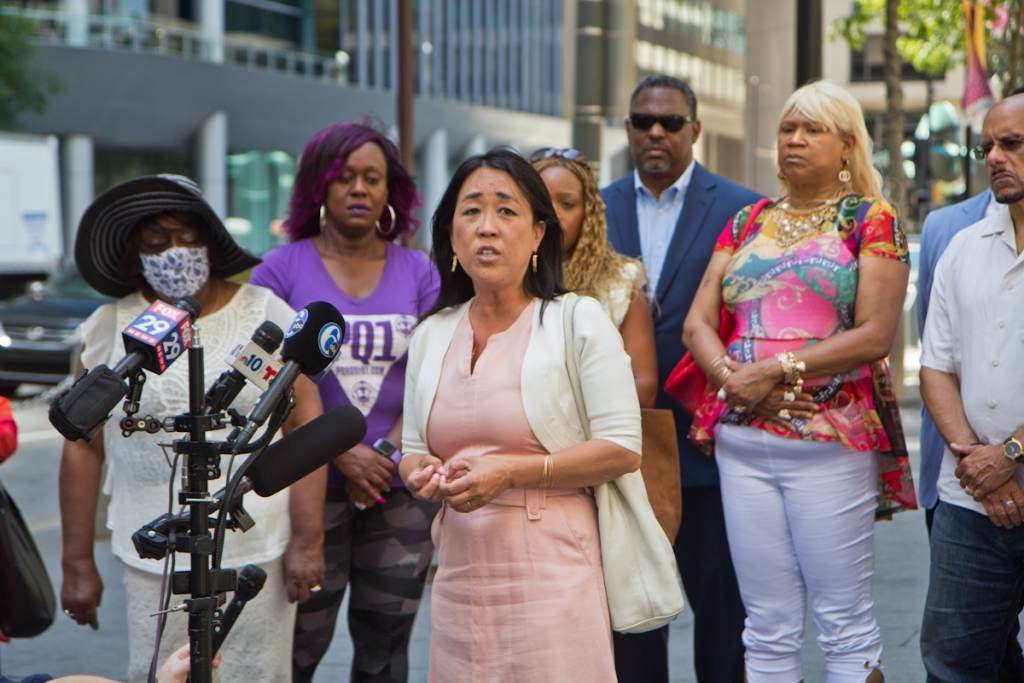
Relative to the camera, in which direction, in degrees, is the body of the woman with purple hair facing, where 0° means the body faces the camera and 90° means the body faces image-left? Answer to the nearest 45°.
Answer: approximately 0°

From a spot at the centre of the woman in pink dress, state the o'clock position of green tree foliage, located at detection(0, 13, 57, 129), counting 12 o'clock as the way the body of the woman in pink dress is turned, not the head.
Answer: The green tree foliage is roughly at 4 o'clock from the woman in pink dress.

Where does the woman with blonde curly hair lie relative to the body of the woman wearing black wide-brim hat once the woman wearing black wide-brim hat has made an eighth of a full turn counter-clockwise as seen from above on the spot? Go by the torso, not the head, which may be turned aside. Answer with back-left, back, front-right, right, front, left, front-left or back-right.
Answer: front-left

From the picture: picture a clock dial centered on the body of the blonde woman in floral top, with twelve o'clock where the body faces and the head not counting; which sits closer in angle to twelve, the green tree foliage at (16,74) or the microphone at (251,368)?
the microphone

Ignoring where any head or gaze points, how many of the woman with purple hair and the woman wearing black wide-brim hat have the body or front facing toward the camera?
2

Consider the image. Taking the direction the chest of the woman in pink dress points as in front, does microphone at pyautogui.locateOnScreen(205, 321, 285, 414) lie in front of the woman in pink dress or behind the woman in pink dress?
in front

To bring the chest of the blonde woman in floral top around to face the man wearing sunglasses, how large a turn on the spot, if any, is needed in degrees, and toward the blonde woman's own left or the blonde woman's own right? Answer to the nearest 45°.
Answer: approximately 90° to the blonde woman's own right

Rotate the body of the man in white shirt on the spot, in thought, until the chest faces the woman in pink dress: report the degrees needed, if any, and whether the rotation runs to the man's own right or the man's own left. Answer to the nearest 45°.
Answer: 0° — they already face them

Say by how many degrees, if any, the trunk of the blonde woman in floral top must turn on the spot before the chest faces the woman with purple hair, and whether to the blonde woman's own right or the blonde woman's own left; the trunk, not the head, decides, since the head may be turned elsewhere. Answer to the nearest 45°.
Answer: approximately 45° to the blonde woman's own right

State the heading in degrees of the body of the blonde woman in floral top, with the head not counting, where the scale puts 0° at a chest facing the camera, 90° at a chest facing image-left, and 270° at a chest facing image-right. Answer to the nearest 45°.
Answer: approximately 45°
